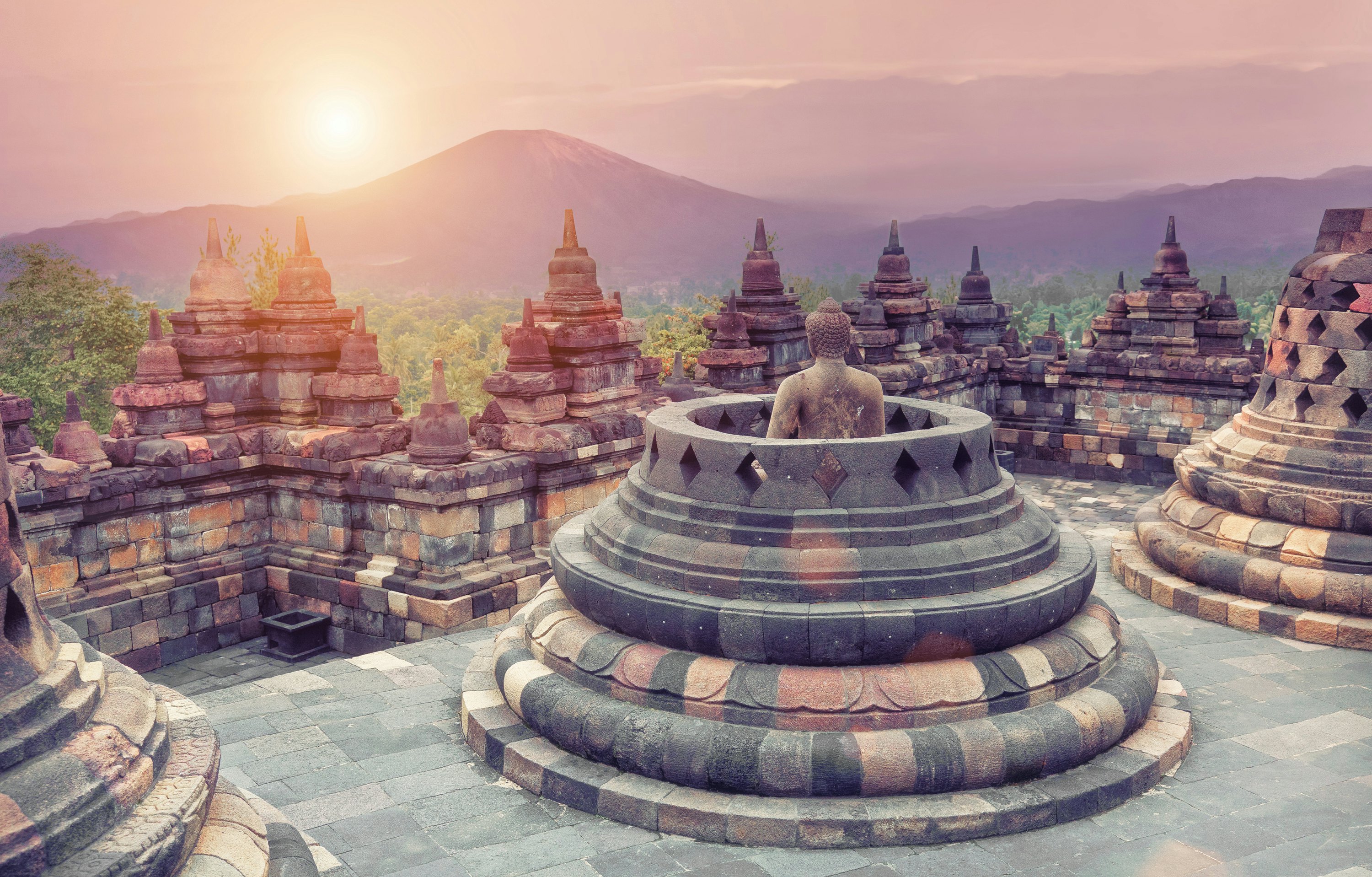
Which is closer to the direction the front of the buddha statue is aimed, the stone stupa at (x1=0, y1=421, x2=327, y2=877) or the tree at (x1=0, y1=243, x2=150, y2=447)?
the tree

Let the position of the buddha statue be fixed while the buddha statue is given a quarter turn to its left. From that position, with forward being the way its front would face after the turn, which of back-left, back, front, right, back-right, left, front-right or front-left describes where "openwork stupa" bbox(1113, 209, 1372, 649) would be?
back-right

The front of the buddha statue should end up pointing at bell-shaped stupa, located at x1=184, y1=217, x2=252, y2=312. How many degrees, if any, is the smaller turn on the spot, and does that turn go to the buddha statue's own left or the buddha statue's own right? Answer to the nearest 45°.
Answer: approximately 45° to the buddha statue's own left

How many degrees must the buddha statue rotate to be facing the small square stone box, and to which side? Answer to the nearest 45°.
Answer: approximately 45° to its left

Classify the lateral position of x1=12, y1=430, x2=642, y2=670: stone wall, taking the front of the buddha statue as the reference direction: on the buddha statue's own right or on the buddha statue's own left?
on the buddha statue's own left

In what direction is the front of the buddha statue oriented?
away from the camera

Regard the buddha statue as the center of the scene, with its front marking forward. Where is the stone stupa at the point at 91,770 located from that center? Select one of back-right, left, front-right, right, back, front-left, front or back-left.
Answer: back-left

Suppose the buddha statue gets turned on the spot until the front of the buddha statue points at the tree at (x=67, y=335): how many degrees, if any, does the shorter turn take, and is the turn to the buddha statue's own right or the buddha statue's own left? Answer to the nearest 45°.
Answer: approximately 45° to the buddha statue's own left
